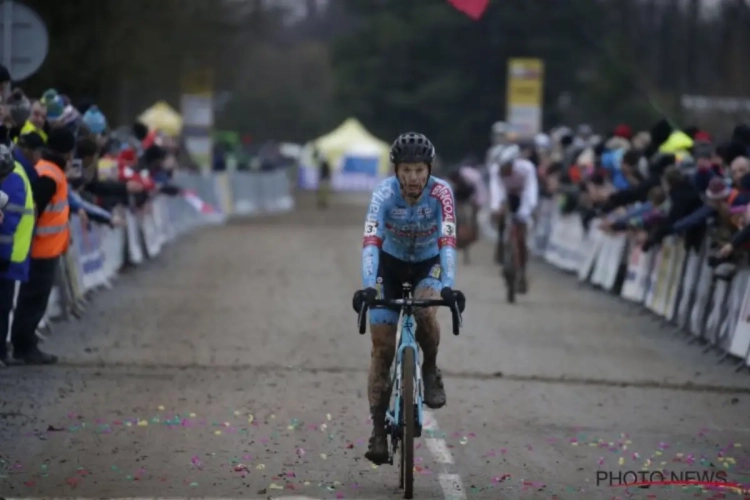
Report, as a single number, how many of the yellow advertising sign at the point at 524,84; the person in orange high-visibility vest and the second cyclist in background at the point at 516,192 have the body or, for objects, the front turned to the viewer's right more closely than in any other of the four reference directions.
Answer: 1

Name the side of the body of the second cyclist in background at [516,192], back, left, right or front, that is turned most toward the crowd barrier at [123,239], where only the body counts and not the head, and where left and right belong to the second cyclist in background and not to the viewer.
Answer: right

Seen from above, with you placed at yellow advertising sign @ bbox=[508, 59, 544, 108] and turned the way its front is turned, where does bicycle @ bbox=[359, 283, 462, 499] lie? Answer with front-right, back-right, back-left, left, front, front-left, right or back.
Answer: front

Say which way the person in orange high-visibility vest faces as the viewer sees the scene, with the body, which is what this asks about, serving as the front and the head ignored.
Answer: to the viewer's right

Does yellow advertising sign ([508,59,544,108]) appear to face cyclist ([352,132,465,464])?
yes

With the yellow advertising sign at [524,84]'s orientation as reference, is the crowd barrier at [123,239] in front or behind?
in front

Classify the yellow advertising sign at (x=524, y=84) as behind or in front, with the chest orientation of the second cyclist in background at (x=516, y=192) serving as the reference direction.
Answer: behind

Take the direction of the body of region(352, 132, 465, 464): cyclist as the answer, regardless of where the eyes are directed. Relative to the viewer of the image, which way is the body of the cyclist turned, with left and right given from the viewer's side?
facing the viewer

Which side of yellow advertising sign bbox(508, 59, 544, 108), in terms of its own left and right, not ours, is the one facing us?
front

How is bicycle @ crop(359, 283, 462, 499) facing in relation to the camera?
toward the camera

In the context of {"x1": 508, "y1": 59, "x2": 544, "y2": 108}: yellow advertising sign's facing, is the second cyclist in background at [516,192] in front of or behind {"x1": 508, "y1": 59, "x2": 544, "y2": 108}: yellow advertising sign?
in front

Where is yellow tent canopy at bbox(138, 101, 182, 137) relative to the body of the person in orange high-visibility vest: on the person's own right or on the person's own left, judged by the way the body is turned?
on the person's own left
